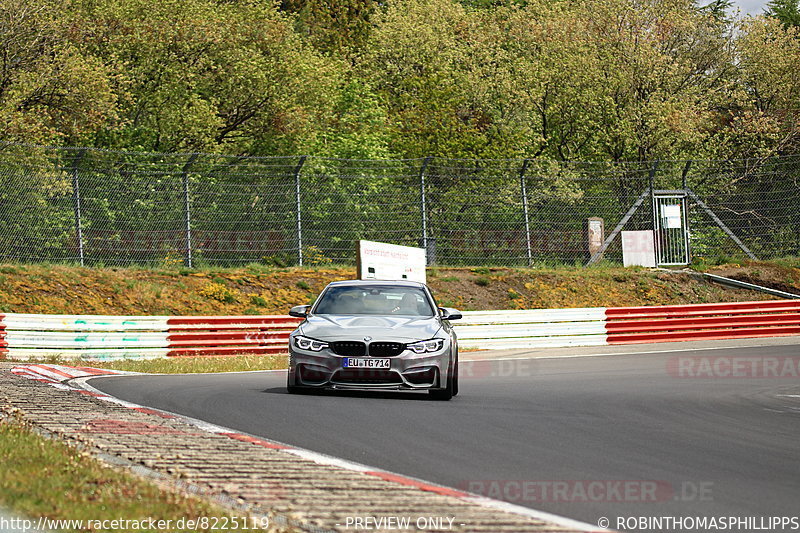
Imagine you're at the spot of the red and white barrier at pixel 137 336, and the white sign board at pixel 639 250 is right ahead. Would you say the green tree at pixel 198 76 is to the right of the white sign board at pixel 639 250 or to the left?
left

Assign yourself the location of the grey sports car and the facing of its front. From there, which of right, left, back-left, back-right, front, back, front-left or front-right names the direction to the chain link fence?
back

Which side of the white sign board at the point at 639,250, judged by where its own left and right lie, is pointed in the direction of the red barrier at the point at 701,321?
front

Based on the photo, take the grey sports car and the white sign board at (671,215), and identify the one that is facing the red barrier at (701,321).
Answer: the white sign board

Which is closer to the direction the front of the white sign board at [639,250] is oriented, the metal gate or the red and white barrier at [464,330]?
the red and white barrier

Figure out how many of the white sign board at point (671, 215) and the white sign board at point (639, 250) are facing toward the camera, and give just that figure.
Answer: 2

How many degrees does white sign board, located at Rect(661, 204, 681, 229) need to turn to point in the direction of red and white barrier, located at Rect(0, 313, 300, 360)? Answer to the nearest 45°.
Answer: approximately 45° to its right

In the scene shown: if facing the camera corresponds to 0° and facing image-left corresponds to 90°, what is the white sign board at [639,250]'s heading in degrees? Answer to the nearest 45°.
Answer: approximately 0°

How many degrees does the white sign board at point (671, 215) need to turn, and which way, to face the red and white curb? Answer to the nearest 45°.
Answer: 0° — it already faces it

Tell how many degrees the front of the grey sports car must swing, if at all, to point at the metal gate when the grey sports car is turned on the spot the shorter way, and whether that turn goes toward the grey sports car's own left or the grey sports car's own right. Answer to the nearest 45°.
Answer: approximately 135° to the grey sports car's own left
